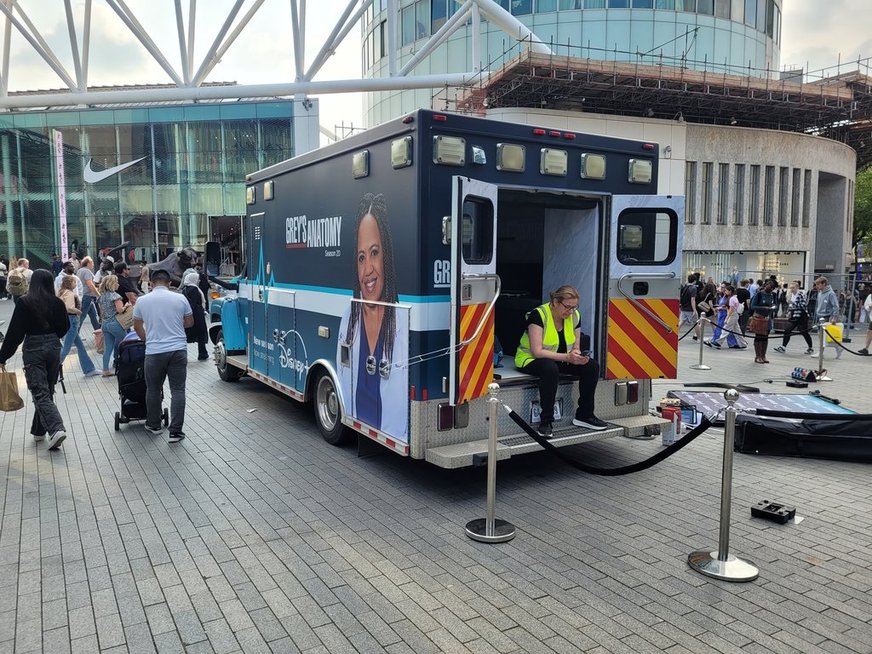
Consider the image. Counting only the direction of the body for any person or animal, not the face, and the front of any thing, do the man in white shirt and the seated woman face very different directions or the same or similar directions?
very different directions

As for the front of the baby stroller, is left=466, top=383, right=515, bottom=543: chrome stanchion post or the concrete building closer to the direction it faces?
the concrete building

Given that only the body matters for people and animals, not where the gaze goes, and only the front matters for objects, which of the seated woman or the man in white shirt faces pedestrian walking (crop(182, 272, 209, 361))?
the man in white shirt

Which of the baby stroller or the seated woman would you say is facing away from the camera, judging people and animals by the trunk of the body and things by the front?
the baby stroller

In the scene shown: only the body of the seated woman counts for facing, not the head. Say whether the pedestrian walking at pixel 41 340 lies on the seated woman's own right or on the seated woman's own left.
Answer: on the seated woman's own right

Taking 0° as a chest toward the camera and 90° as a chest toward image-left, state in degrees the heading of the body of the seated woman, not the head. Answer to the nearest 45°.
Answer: approximately 315°

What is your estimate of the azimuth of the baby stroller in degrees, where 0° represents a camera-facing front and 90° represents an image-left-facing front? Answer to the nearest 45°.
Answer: approximately 180°

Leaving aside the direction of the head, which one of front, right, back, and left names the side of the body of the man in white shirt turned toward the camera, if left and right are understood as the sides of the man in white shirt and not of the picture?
back

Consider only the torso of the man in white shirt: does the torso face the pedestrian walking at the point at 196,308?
yes

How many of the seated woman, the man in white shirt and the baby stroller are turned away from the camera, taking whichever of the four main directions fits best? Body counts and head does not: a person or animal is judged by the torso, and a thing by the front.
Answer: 2

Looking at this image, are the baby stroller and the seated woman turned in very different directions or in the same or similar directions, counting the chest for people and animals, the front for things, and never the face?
very different directions

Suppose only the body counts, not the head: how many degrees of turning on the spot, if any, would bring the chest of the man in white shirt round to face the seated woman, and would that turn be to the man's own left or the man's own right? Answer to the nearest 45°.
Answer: approximately 135° to the man's own right

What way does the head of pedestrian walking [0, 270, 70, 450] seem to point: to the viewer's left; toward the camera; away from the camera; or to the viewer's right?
away from the camera

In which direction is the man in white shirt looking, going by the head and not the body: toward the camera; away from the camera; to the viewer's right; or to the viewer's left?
away from the camera

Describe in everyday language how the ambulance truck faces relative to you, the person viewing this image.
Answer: facing away from the viewer and to the left of the viewer
